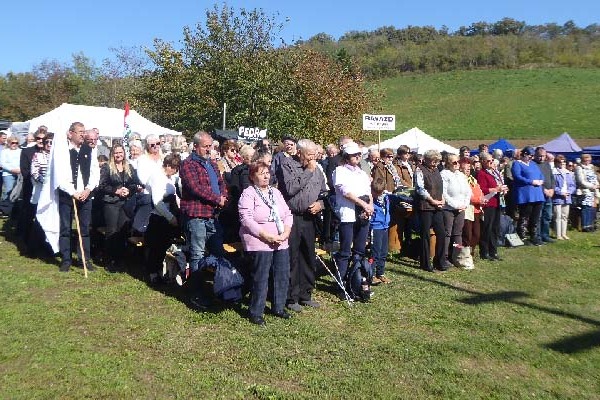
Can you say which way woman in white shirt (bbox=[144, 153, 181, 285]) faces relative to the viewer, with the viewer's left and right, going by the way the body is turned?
facing the viewer and to the right of the viewer

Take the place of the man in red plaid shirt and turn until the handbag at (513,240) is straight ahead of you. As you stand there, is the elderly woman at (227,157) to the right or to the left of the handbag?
left

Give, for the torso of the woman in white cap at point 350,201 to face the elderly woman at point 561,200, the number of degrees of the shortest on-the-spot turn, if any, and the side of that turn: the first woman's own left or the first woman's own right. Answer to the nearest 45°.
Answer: approximately 90° to the first woman's own left

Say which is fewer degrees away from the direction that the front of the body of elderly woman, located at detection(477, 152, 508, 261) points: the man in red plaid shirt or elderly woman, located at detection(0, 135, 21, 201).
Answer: the man in red plaid shirt

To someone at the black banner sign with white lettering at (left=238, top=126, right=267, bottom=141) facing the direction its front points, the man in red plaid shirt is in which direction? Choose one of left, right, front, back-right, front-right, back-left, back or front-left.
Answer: front

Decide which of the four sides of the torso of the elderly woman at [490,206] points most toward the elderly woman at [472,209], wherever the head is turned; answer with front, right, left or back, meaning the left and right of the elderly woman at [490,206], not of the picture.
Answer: right

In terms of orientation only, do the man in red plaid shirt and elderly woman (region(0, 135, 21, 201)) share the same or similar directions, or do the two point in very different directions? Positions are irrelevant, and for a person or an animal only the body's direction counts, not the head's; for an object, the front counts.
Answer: same or similar directions

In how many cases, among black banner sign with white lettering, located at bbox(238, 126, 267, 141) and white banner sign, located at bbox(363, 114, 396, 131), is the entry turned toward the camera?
2

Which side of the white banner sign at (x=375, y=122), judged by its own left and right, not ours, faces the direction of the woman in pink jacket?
front

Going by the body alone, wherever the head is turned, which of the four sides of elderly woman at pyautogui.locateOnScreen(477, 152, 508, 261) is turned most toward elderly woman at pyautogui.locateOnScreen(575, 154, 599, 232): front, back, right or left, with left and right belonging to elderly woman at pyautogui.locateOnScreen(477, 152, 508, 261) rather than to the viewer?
left

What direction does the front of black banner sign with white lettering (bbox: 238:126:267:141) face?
toward the camera

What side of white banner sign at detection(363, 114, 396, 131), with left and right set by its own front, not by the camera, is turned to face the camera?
front

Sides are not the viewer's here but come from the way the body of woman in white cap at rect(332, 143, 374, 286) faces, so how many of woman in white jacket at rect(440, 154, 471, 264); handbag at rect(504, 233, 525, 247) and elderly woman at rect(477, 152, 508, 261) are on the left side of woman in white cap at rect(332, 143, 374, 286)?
3
